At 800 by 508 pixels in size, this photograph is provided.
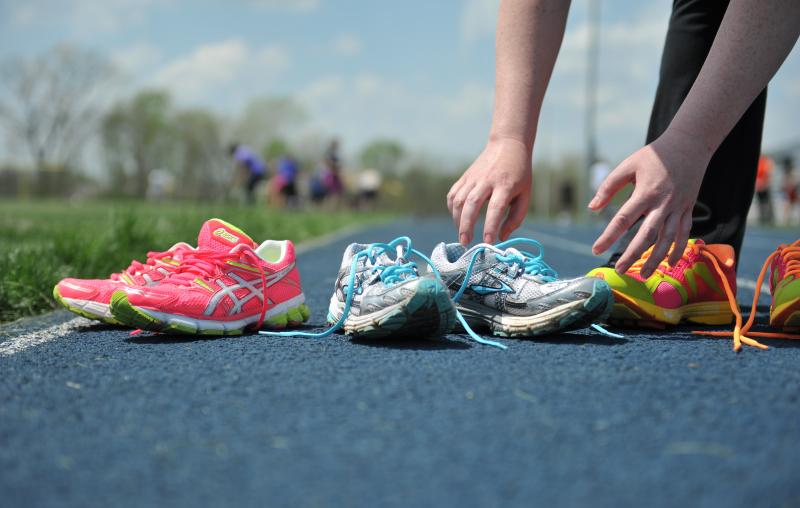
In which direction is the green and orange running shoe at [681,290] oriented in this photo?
to the viewer's left

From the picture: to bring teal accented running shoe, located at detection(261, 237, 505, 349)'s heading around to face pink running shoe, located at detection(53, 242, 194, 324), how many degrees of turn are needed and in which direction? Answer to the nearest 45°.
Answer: approximately 135° to its right

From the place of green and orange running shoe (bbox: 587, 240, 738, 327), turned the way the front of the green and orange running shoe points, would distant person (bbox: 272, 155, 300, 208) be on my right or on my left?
on my right

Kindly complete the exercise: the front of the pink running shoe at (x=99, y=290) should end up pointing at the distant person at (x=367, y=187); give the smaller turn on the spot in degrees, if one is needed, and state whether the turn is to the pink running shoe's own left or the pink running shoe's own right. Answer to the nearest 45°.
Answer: approximately 90° to the pink running shoe's own right

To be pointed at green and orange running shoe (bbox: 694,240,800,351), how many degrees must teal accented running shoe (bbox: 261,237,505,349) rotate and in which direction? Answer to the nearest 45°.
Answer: approximately 45° to its left

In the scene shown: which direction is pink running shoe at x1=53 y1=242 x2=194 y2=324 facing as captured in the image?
to the viewer's left

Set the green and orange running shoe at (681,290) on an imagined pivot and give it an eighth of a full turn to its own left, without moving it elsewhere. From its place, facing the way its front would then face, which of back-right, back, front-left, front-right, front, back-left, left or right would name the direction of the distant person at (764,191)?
back-right

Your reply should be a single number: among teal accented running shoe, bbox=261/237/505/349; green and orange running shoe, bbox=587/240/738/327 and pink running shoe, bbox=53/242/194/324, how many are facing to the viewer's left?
2

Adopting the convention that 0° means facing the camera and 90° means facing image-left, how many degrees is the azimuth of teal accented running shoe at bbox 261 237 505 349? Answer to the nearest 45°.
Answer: approximately 315°

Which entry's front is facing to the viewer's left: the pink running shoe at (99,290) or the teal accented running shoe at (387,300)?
the pink running shoe

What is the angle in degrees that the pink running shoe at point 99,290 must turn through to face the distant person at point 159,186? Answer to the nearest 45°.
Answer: approximately 90° to its right

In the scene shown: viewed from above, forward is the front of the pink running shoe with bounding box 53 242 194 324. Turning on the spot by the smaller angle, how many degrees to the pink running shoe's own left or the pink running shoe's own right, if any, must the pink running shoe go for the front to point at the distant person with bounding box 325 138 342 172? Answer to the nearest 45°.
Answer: approximately 90° to the pink running shoe's own right
